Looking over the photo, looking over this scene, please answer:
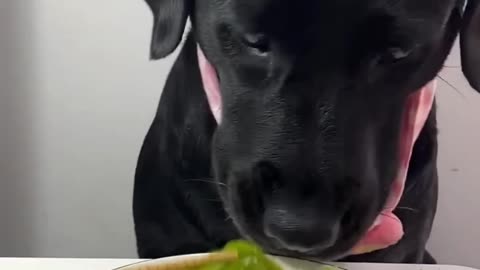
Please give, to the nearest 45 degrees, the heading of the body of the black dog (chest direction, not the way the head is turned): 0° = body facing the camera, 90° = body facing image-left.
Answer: approximately 0°
